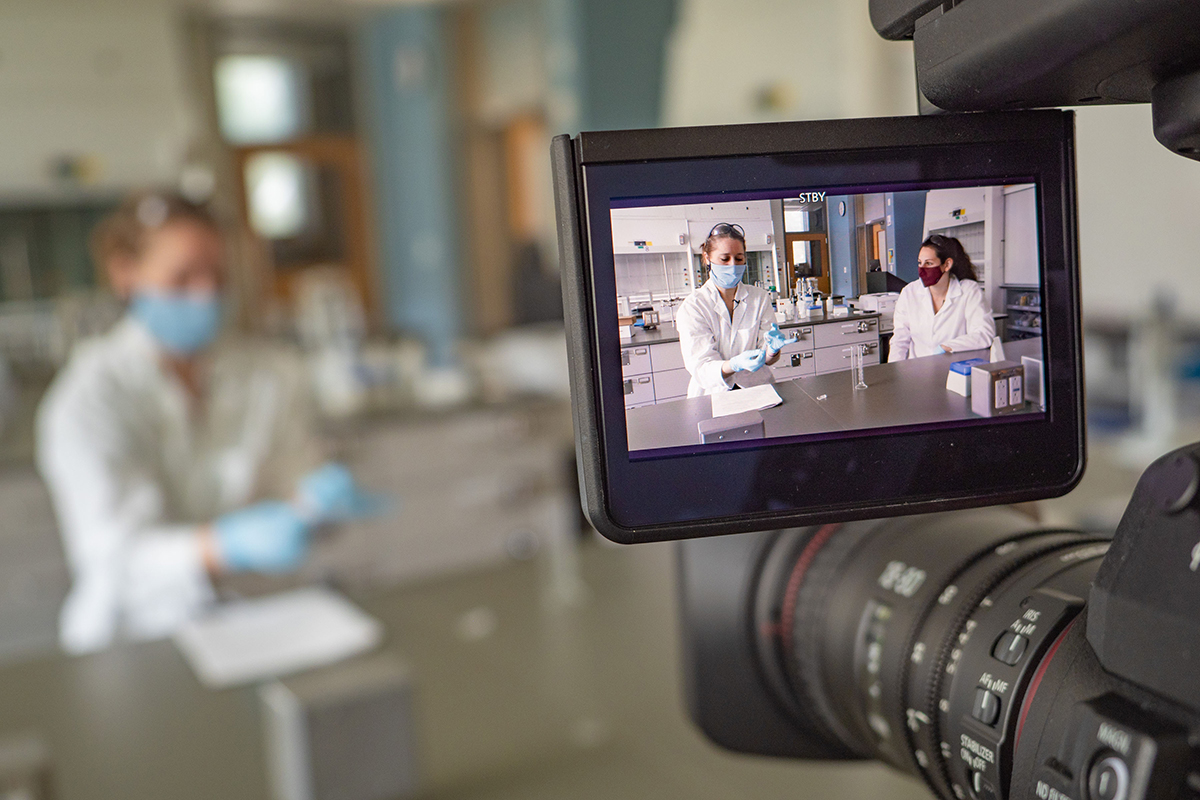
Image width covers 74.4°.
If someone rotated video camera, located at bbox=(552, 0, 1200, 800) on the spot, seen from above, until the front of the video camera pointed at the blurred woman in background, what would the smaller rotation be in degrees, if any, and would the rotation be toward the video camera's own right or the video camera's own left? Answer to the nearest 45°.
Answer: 0° — it already faces them

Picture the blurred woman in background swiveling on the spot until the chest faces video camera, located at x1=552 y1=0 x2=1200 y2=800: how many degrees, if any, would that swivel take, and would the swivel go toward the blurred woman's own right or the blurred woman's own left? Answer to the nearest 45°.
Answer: approximately 45° to the blurred woman's own right

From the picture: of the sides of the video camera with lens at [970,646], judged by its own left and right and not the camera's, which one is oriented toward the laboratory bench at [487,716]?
front

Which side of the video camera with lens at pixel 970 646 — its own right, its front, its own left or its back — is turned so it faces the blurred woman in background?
front

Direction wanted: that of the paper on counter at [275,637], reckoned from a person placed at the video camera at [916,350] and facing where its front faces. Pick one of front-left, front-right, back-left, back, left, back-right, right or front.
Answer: front

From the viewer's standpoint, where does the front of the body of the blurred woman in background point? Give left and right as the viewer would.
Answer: facing the viewer and to the right of the viewer

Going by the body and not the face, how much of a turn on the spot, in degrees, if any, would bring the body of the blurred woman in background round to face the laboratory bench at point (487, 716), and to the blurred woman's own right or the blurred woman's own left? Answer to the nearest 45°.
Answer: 0° — they already face it

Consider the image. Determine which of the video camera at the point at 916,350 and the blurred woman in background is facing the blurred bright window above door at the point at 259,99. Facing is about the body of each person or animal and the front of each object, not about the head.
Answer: the video camera

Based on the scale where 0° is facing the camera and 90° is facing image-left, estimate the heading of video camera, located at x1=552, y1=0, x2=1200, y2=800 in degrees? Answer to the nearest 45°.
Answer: approximately 135°

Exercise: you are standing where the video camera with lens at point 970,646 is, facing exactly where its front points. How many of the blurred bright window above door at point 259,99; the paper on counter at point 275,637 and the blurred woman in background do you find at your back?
0

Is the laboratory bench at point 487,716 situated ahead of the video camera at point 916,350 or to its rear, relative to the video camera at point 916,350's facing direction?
ahead

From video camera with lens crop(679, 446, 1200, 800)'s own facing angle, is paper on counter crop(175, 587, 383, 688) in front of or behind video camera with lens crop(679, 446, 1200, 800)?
in front
